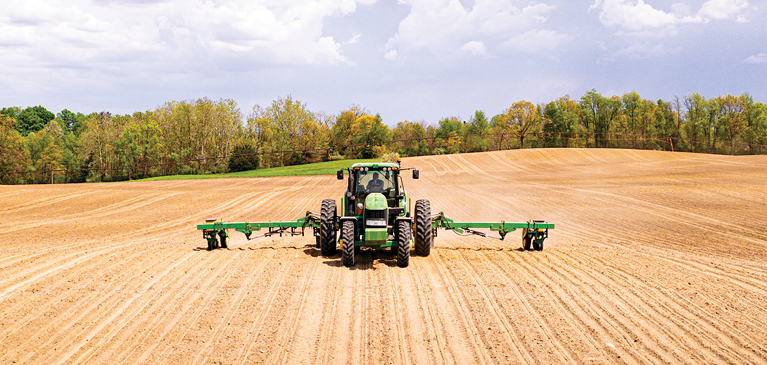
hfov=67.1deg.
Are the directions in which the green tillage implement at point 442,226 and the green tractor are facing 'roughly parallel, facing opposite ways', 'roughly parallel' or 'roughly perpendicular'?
roughly parallel

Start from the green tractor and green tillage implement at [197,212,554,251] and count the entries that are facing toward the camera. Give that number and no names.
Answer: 2

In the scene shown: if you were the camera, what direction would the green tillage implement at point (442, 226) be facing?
facing the viewer

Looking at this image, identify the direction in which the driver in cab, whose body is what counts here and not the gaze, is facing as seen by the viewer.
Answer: toward the camera

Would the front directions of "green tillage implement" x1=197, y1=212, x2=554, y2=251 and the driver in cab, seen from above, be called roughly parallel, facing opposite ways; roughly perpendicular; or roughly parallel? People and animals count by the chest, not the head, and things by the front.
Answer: roughly parallel

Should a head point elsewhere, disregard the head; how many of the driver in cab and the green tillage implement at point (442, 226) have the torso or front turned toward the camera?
2

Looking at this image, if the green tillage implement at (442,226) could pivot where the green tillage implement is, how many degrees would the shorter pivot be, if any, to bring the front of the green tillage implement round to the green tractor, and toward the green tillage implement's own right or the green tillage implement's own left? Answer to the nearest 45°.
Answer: approximately 45° to the green tillage implement's own right
